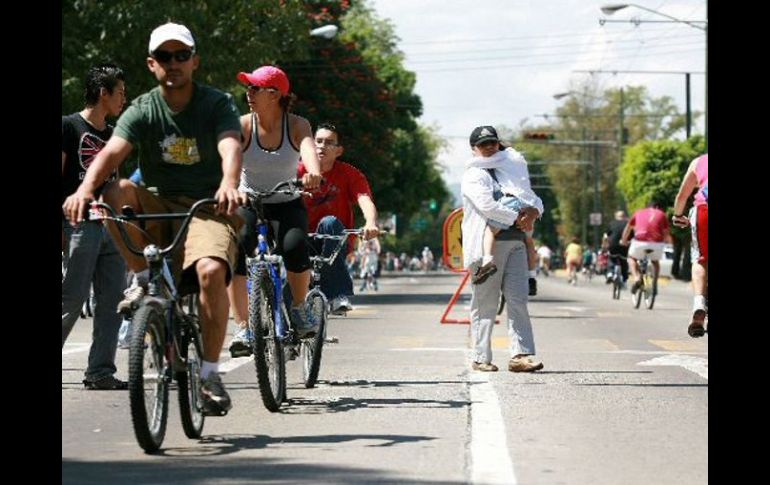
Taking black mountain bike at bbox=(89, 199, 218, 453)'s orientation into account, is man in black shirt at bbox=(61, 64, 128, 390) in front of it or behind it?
behind

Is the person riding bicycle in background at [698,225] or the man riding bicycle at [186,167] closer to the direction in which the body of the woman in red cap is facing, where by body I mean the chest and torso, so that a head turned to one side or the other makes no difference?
the man riding bicycle

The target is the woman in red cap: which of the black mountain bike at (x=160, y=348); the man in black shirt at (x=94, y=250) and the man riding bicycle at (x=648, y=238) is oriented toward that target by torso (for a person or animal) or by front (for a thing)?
the man in black shirt

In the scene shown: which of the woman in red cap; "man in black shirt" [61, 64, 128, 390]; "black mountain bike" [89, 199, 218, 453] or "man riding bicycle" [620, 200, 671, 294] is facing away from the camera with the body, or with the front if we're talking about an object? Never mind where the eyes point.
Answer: the man riding bicycle

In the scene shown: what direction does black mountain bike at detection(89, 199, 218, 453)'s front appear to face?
toward the camera

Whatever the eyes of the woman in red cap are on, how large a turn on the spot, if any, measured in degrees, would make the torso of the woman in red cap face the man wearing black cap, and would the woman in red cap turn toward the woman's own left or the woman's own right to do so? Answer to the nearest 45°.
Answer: approximately 135° to the woman's own left

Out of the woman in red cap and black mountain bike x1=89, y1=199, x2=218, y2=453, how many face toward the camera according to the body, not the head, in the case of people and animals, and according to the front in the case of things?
2

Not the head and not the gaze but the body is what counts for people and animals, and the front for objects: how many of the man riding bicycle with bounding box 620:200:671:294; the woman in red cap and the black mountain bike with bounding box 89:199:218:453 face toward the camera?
2

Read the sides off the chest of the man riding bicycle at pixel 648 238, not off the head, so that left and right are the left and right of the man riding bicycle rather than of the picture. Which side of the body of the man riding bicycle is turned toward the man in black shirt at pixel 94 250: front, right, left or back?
back

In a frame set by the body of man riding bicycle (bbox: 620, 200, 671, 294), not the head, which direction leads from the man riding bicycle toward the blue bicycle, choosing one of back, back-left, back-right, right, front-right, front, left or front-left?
back

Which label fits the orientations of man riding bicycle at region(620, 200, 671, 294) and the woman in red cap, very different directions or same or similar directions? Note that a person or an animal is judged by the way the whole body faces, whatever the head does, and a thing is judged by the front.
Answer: very different directions
